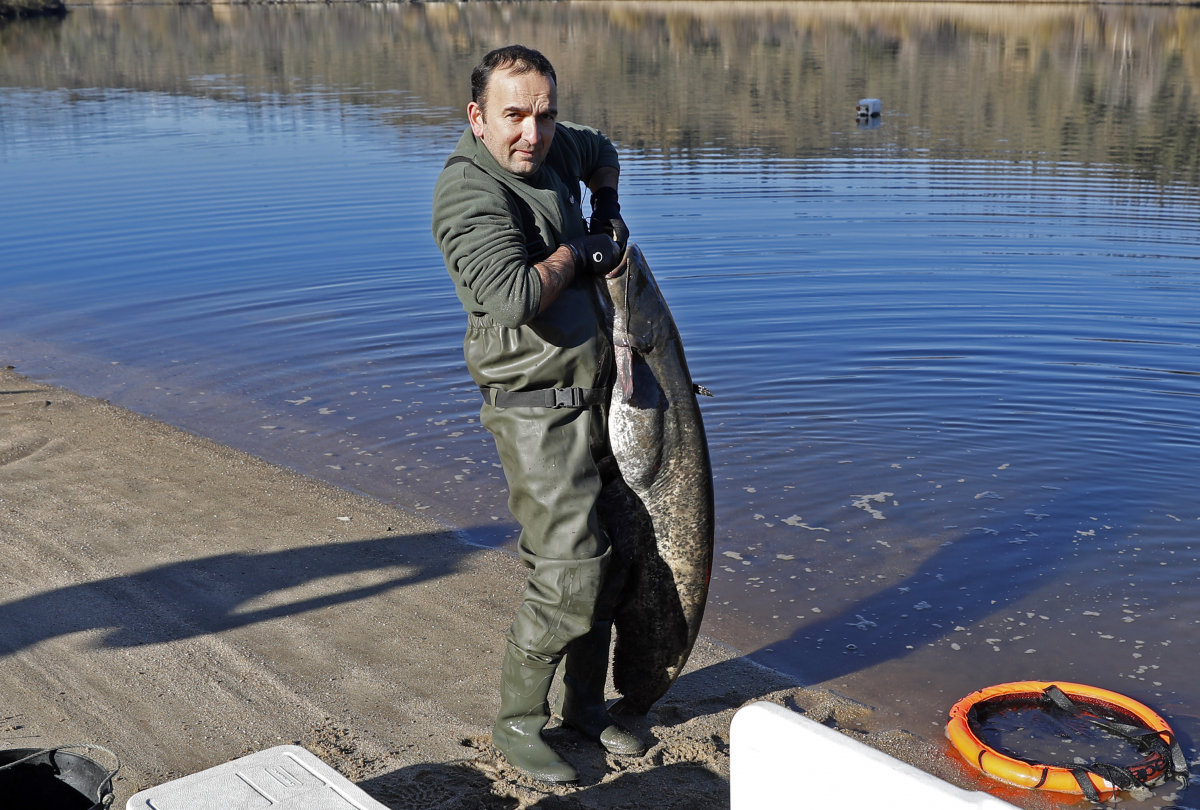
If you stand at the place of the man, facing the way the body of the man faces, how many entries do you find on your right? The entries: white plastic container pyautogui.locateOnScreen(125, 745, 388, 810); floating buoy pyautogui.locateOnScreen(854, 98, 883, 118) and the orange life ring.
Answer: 1

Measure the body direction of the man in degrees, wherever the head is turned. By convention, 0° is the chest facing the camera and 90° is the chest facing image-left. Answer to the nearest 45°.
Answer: approximately 315°

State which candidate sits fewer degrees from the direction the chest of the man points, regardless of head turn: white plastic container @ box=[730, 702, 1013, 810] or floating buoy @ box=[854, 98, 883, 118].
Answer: the white plastic container

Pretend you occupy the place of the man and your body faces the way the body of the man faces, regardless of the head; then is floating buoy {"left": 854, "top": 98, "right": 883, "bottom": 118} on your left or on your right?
on your left

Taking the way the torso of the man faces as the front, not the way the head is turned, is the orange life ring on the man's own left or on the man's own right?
on the man's own left
